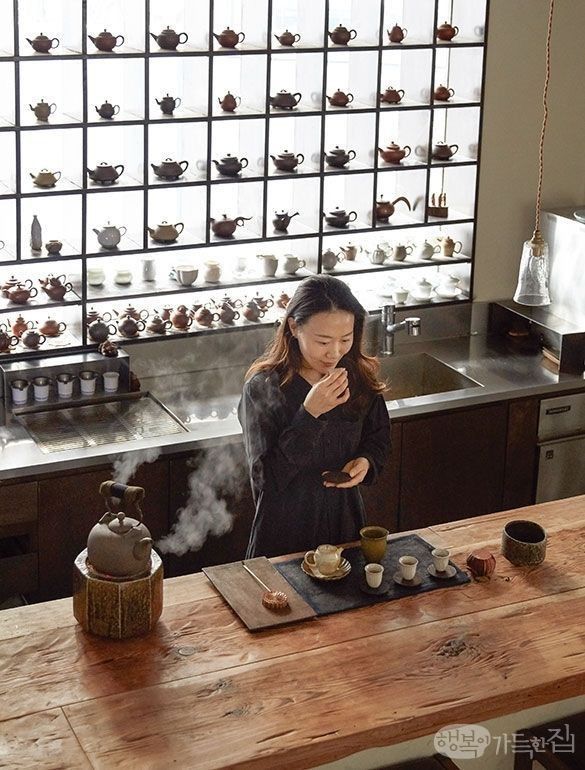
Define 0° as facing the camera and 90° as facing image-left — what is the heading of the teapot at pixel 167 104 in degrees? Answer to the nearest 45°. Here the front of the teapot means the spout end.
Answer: approximately 90°

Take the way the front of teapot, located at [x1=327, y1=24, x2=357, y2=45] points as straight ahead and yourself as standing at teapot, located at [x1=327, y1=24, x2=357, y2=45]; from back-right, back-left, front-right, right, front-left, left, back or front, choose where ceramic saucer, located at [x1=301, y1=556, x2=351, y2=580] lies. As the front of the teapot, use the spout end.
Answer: left

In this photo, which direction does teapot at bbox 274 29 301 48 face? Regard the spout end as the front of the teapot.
to the viewer's left

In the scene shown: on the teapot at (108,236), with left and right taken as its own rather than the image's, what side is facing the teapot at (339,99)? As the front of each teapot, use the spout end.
back

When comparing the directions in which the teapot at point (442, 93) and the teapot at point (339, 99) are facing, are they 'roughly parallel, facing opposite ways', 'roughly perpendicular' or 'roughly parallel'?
roughly parallel

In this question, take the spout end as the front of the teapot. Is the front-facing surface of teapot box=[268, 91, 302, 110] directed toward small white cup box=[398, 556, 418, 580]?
no

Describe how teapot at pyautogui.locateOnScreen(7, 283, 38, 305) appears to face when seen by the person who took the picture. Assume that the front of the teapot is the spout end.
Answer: facing to the left of the viewer

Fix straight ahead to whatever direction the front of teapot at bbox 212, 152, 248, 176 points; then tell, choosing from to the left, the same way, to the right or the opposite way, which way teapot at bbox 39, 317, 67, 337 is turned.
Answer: the same way

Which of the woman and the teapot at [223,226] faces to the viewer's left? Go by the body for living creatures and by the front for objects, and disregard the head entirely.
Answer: the teapot

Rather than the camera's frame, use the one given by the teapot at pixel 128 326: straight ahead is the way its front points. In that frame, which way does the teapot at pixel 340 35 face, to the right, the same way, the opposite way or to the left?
the same way

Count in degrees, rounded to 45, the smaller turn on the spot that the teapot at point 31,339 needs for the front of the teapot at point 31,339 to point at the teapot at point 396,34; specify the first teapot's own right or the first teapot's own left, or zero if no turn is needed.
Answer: approximately 180°

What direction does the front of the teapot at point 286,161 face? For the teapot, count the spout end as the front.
to the viewer's left

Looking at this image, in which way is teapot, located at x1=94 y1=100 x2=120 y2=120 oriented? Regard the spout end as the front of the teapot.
to the viewer's left

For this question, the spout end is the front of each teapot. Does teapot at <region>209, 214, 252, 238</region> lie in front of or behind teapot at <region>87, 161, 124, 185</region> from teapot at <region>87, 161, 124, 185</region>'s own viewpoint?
behind

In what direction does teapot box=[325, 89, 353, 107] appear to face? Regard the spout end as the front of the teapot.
to the viewer's left

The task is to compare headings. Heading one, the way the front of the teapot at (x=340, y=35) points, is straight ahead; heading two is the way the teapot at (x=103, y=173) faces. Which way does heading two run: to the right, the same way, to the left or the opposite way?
the same way

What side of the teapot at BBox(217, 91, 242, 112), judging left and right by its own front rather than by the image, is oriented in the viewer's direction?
left

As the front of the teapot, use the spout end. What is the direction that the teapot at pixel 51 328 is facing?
to the viewer's left

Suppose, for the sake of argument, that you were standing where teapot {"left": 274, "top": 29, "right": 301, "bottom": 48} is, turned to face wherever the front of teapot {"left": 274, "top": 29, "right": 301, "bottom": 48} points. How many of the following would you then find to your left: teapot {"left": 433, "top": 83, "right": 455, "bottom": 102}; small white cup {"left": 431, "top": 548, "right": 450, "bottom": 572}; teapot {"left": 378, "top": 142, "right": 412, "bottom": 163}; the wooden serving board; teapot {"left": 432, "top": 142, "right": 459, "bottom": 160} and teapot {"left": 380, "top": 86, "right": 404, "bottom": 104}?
2

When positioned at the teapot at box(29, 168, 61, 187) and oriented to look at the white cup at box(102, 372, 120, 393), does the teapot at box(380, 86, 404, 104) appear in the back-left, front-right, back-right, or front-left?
front-left

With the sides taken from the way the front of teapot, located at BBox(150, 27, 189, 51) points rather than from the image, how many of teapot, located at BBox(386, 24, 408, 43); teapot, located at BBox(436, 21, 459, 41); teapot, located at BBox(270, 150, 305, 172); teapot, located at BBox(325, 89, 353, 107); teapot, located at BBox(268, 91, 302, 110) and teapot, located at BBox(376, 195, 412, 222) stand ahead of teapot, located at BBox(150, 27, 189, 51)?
0

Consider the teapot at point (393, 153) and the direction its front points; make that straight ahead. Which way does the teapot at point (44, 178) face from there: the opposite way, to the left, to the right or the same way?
the same way

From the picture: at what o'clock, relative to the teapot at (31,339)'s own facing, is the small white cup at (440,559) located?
The small white cup is roughly at 8 o'clock from the teapot.
